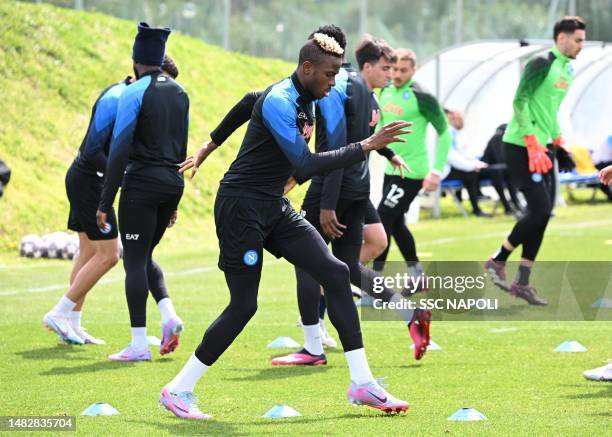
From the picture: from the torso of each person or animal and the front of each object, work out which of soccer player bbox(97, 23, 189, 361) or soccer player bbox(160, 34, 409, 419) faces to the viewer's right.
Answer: soccer player bbox(160, 34, 409, 419)

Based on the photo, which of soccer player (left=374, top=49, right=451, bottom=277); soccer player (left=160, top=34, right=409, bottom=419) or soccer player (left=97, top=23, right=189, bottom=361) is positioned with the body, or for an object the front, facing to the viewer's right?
soccer player (left=160, top=34, right=409, bottom=419)

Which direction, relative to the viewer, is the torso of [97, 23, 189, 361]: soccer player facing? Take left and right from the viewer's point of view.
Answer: facing away from the viewer and to the left of the viewer

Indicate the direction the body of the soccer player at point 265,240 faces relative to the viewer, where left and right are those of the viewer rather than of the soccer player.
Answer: facing to the right of the viewer

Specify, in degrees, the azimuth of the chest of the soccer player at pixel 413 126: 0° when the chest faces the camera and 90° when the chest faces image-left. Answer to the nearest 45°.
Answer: approximately 45°

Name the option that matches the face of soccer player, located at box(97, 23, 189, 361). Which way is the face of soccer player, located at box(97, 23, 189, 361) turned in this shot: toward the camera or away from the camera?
away from the camera
